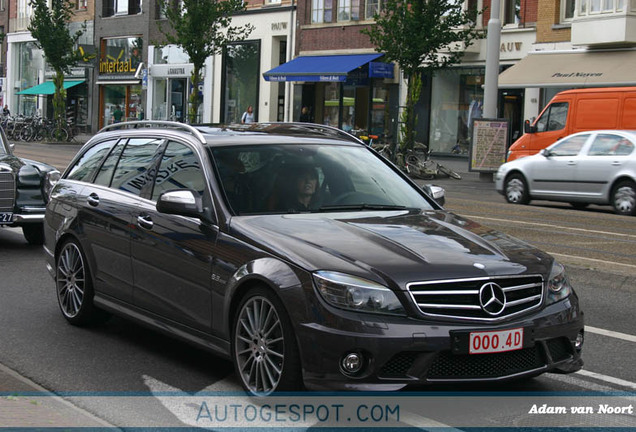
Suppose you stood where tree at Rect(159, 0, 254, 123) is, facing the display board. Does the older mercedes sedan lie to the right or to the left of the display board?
right

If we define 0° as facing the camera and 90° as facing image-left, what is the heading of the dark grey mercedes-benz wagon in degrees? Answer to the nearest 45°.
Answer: approximately 315°

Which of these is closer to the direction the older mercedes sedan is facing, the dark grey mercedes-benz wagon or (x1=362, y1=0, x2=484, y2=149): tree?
the dark grey mercedes-benz wagon

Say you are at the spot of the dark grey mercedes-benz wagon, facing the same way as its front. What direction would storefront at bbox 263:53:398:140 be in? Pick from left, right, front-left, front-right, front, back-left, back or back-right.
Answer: back-left

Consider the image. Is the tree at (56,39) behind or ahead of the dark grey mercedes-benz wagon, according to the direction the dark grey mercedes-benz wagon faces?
behind
